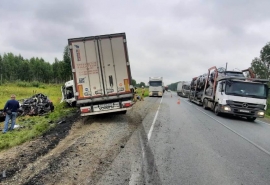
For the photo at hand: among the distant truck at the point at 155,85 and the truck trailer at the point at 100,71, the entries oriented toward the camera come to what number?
1

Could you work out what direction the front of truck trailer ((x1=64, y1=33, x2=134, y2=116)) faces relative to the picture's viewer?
facing away from the viewer

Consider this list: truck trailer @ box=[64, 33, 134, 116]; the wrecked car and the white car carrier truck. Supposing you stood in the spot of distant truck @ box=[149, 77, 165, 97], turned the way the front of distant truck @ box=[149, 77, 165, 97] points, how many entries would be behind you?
0

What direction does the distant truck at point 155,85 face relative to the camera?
toward the camera

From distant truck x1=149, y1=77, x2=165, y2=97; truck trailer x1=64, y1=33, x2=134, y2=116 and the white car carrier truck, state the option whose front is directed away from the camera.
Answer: the truck trailer

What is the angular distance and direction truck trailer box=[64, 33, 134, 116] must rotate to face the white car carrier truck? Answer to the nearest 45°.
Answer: approximately 90° to its right

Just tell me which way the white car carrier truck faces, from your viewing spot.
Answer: facing the viewer and to the right of the viewer

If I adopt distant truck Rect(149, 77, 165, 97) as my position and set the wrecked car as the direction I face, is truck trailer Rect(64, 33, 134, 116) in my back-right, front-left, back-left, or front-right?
front-left

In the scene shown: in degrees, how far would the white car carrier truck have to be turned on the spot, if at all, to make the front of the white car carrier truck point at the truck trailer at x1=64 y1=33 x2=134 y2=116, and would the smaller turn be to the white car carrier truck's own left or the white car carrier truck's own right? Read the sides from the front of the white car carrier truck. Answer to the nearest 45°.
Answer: approximately 90° to the white car carrier truck's own right

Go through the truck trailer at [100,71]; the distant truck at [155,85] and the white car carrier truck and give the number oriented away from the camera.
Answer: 1

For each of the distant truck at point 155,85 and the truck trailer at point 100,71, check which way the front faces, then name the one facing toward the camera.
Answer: the distant truck

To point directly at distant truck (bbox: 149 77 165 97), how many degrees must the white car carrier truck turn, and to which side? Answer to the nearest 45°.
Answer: approximately 180°

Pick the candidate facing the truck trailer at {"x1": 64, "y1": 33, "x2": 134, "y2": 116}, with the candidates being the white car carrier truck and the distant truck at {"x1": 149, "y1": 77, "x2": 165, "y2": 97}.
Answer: the distant truck

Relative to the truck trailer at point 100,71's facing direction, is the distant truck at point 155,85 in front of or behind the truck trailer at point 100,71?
in front
